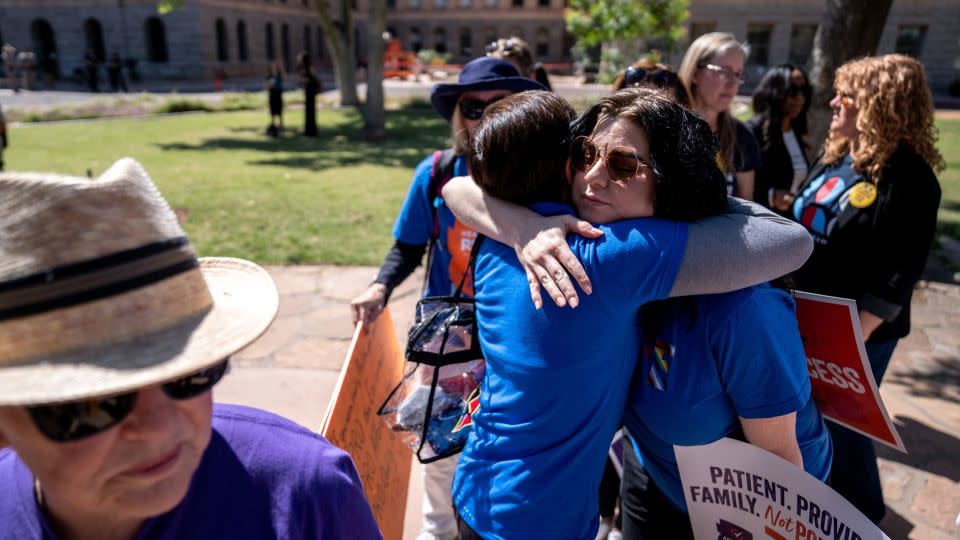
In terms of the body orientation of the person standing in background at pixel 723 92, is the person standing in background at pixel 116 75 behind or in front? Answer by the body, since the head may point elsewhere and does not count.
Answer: behind

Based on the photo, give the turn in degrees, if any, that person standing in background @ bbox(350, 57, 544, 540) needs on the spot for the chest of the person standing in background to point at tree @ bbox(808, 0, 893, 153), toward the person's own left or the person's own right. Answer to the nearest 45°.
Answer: approximately 90° to the person's own left

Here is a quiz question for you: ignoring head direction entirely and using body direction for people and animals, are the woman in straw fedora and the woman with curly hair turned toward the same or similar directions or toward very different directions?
very different directions

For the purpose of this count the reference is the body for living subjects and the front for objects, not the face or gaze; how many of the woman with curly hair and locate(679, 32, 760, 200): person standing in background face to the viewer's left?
1

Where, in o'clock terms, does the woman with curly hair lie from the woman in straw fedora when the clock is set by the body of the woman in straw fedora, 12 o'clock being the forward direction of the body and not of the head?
The woman with curly hair is roughly at 8 o'clock from the woman in straw fedora.

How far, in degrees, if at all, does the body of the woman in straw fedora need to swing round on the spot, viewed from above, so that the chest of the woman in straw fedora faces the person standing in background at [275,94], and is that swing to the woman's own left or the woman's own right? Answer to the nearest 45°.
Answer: approximately 135° to the woman's own left

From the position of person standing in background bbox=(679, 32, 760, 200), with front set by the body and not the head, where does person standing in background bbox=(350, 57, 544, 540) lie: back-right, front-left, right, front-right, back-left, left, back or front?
right

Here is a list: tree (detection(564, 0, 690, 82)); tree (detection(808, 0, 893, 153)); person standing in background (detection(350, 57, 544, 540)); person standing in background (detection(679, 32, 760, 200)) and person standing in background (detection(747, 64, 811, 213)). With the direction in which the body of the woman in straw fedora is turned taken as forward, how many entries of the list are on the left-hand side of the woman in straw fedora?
5

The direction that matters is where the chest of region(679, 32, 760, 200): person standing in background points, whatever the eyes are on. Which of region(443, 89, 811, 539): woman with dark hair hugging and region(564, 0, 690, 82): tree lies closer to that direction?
the woman with dark hair hugging
